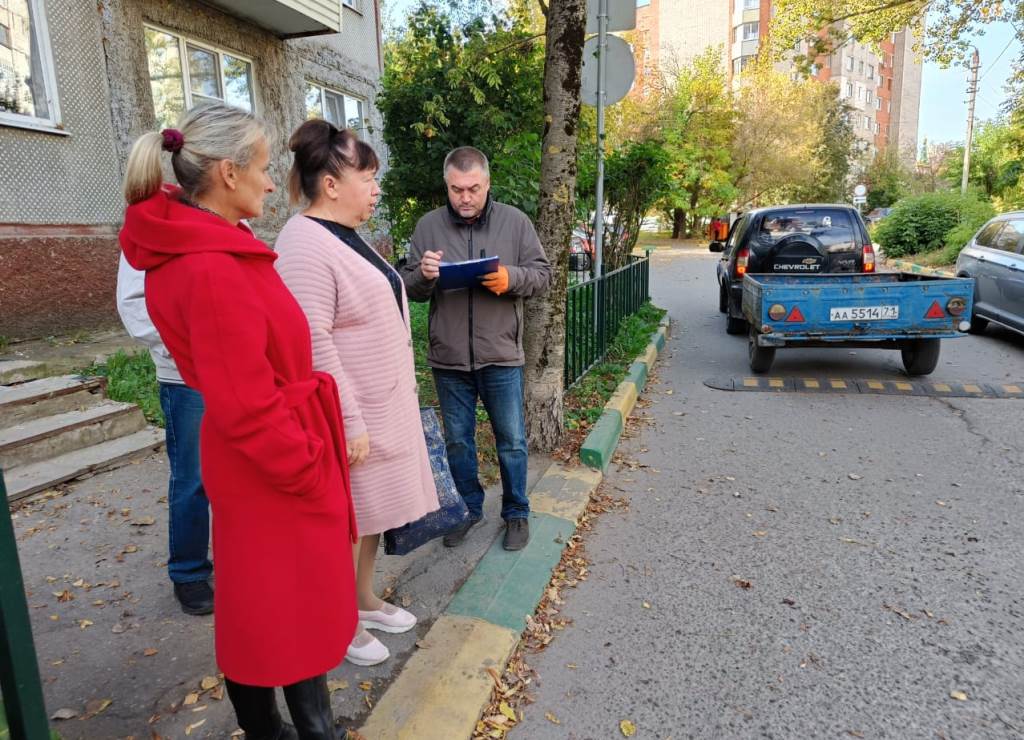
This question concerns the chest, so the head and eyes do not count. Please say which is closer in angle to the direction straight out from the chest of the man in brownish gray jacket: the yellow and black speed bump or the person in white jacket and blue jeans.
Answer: the person in white jacket and blue jeans

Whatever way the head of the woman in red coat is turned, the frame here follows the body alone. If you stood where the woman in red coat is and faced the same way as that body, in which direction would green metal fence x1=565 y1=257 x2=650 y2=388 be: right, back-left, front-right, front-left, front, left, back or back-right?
front-left

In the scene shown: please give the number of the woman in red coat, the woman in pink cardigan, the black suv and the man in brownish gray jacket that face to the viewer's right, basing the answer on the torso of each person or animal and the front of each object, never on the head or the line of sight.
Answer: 2

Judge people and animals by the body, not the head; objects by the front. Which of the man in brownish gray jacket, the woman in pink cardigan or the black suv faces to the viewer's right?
the woman in pink cardigan

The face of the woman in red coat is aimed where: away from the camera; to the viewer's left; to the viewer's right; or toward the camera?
to the viewer's right

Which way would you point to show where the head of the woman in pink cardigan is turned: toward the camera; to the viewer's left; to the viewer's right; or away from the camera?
to the viewer's right

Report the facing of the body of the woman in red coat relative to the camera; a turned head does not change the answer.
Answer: to the viewer's right

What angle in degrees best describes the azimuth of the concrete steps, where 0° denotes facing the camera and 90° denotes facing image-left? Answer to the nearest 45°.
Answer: approximately 315°

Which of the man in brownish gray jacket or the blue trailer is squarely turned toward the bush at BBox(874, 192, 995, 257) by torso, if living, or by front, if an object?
the blue trailer

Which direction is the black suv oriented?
away from the camera

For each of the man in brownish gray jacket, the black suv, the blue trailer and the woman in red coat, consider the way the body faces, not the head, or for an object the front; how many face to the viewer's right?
1

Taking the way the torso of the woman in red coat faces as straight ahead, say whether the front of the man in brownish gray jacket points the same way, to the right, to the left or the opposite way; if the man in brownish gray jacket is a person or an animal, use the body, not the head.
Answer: to the right

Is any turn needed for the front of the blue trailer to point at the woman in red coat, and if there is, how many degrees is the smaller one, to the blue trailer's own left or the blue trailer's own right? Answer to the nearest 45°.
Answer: approximately 180°
